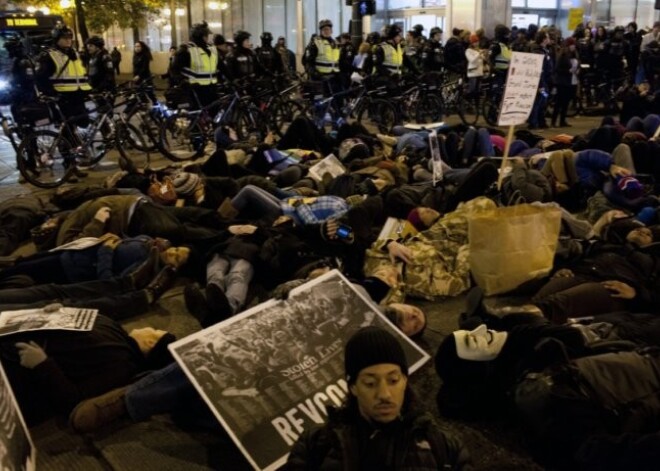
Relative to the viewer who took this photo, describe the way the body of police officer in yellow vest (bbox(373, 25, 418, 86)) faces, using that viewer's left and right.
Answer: facing the viewer and to the right of the viewer

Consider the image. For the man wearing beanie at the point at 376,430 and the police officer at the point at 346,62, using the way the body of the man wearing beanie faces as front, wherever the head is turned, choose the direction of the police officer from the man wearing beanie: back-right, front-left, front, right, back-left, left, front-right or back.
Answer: back

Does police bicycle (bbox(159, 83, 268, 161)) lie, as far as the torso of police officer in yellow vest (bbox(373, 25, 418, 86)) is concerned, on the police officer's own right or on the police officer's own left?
on the police officer's own right

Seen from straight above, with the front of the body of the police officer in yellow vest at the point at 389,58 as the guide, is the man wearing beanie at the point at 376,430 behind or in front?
in front

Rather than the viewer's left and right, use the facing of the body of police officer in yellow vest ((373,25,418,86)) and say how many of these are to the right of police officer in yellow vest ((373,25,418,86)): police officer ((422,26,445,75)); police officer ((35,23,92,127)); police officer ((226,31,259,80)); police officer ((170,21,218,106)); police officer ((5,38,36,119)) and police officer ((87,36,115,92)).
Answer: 5

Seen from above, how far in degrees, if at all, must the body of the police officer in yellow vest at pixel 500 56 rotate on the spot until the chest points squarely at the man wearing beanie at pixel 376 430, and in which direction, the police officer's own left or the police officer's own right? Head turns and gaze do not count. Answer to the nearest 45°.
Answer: approximately 45° to the police officer's own right

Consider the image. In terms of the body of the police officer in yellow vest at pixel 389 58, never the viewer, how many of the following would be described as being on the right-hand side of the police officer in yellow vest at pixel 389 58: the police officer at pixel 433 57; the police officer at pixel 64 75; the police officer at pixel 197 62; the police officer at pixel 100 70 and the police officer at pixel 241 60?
4

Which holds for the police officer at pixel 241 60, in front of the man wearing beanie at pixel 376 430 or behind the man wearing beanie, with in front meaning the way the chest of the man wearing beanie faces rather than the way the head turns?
behind

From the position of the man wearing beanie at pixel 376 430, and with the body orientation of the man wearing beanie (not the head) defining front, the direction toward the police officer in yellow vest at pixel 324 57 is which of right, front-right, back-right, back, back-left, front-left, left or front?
back

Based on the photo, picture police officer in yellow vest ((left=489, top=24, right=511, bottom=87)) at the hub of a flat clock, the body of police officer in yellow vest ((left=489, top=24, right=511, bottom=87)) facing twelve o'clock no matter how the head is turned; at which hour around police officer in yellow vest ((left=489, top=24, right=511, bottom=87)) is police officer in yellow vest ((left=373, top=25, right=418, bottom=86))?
police officer in yellow vest ((left=373, top=25, right=418, bottom=86)) is roughly at 3 o'clock from police officer in yellow vest ((left=489, top=24, right=511, bottom=87)).

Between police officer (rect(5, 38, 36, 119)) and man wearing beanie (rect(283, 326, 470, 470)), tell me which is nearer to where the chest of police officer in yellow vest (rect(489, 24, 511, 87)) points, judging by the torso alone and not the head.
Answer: the man wearing beanie

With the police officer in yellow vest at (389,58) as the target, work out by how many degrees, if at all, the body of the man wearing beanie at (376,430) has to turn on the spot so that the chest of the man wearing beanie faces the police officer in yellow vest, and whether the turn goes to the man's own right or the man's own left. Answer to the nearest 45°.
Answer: approximately 180°
